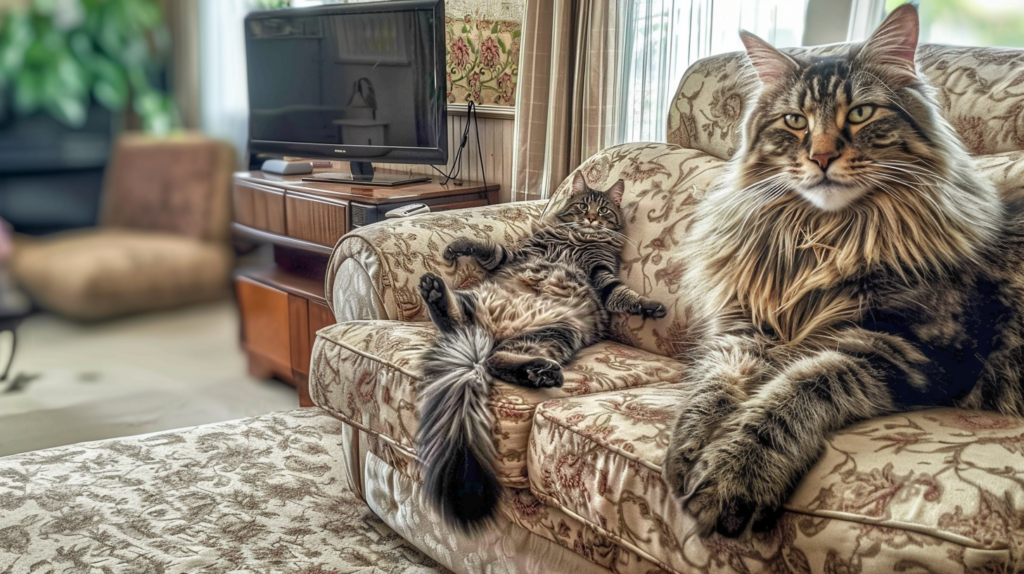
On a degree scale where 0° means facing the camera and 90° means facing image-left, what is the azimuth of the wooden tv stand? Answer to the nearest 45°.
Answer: approximately 45°

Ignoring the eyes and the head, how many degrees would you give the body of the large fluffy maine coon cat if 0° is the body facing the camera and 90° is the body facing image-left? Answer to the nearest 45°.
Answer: approximately 45°

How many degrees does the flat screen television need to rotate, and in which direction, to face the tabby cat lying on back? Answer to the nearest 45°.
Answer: approximately 45° to its left

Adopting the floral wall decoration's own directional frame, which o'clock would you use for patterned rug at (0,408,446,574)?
The patterned rug is roughly at 1 o'clock from the floral wall decoration.

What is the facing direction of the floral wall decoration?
toward the camera

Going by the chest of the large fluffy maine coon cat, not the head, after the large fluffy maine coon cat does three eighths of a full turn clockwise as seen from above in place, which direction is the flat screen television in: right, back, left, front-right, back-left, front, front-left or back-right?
front-left

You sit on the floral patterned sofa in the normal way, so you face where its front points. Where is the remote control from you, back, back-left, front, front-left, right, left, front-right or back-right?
right

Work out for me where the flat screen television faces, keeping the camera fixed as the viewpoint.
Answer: facing the viewer and to the left of the viewer

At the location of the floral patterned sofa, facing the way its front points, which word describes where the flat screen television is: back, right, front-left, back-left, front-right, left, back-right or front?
right

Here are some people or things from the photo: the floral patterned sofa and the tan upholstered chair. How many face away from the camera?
0

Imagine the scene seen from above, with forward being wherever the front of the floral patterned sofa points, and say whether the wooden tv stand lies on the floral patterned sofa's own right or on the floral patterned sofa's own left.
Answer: on the floral patterned sofa's own right

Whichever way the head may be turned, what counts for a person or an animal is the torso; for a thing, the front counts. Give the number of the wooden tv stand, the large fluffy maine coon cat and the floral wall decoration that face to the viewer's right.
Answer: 0

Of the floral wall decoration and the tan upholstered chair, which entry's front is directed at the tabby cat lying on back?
the floral wall decoration
